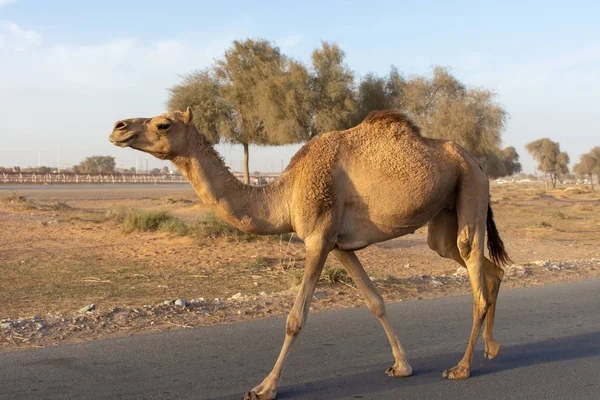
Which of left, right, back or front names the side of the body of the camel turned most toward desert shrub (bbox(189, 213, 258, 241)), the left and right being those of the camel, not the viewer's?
right

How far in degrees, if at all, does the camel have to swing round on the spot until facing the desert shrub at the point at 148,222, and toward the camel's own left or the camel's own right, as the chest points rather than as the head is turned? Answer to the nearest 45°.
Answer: approximately 90° to the camel's own right

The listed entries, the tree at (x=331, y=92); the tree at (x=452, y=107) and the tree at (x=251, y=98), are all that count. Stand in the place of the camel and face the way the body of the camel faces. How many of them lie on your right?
3

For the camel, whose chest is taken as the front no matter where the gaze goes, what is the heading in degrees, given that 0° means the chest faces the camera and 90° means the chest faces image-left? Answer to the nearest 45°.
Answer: approximately 90°

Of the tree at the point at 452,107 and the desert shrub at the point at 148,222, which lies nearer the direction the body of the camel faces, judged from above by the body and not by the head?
the desert shrub

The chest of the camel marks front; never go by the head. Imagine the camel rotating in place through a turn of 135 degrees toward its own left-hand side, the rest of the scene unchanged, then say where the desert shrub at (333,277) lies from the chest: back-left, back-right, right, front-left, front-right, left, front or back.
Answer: back-left

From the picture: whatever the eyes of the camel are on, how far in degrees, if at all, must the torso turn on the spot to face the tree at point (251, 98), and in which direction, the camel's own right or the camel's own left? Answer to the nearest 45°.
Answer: approximately 90° to the camel's own right

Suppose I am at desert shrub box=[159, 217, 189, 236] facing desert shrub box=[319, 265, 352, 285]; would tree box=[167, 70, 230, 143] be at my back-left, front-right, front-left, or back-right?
back-left

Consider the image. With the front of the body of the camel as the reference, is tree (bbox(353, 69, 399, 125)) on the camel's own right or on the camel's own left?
on the camel's own right

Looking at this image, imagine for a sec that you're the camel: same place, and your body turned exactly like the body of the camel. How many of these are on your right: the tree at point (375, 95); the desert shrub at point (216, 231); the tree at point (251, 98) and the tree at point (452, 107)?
4

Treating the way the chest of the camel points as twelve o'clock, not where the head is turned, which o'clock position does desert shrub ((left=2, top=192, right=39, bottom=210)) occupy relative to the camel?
The desert shrub is roughly at 2 o'clock from the camel.
